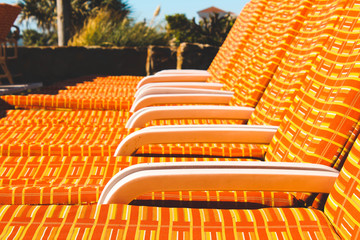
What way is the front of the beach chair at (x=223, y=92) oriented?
to the viewer's left

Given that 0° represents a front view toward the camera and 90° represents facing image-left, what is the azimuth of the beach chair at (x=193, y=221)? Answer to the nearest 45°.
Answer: approximately 90°

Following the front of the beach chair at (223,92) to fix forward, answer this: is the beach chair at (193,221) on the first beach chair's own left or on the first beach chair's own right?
on the first beach chair's own left

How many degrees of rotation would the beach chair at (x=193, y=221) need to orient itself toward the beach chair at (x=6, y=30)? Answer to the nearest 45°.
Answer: approximately 45° to its right

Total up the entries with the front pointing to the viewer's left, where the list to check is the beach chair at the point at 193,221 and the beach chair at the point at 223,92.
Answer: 2

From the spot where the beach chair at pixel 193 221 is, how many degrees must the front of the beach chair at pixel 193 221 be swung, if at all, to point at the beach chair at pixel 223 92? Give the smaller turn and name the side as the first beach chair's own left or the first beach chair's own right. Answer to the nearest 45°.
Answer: approximately 90° to the first beach chair's own right
